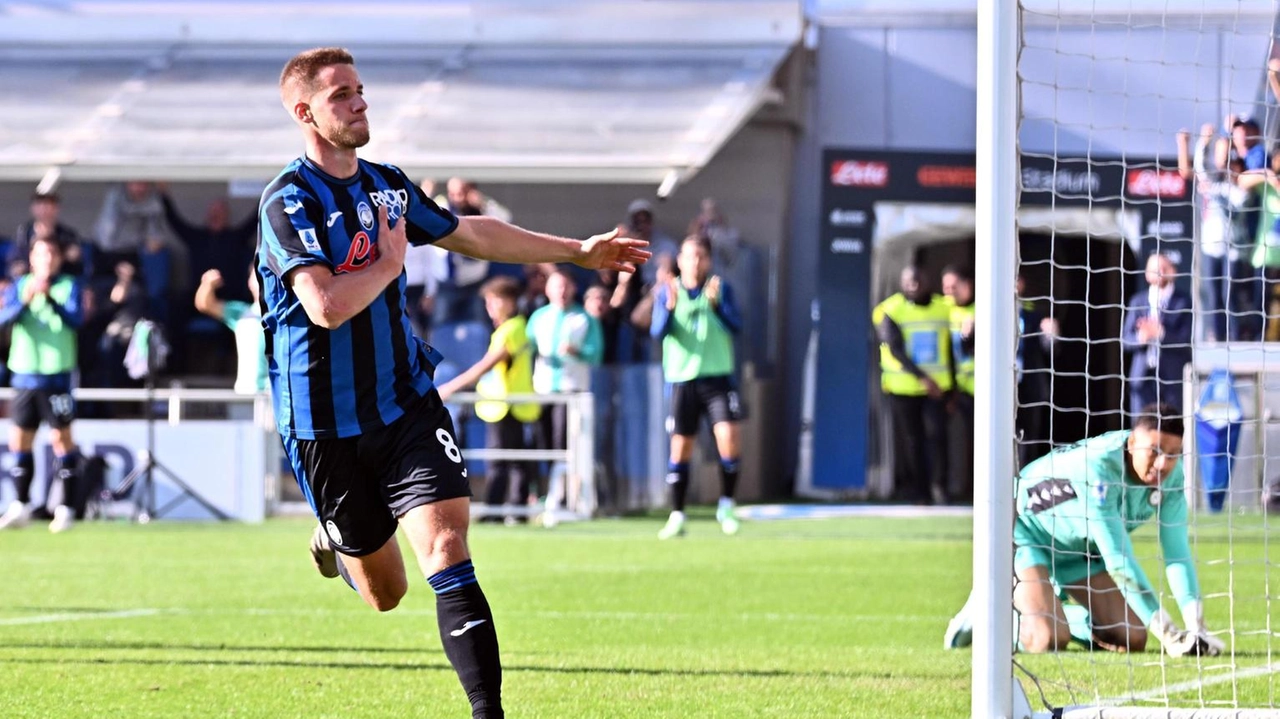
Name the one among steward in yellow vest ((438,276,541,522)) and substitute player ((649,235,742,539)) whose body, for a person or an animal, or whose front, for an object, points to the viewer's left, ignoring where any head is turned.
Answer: the steward in yellow vest

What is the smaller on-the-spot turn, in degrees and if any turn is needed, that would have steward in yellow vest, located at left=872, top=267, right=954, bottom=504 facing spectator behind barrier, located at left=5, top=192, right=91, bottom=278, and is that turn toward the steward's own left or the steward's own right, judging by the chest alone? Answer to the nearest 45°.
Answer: approximately 90° to the steward's own right

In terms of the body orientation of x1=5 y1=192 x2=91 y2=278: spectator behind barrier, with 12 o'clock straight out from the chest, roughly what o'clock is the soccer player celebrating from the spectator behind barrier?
The soccer player celebrating is roughly at 12 o'clock from the spectator behind barrier.

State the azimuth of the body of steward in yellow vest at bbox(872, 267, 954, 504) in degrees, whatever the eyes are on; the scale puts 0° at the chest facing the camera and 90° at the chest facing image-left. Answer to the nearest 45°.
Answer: approximately 0°

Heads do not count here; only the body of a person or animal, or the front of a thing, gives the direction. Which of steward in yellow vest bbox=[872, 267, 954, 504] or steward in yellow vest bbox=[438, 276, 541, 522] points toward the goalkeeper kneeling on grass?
the steward in yellow vest bbox=[872, 267, 954, 504]

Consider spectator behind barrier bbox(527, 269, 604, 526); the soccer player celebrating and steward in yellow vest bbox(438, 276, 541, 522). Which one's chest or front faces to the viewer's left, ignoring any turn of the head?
steward in yellow vest bbox(438, 276, 541, 522)

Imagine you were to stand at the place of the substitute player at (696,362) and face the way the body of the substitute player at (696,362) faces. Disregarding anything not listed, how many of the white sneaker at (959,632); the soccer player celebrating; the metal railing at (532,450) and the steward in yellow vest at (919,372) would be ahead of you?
2

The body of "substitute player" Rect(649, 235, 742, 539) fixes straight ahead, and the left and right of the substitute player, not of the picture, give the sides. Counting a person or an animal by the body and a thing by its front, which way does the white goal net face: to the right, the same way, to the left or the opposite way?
to the right

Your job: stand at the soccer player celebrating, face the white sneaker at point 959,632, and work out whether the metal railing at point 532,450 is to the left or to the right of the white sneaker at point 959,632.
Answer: left

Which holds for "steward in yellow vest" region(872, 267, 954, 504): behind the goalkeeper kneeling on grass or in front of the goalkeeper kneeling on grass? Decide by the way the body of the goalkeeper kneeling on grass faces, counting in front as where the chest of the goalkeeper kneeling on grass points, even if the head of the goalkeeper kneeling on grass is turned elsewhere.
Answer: behind

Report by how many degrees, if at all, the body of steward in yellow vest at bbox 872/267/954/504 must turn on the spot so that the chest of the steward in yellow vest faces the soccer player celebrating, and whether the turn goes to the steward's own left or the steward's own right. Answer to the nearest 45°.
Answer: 0° — they already face them
